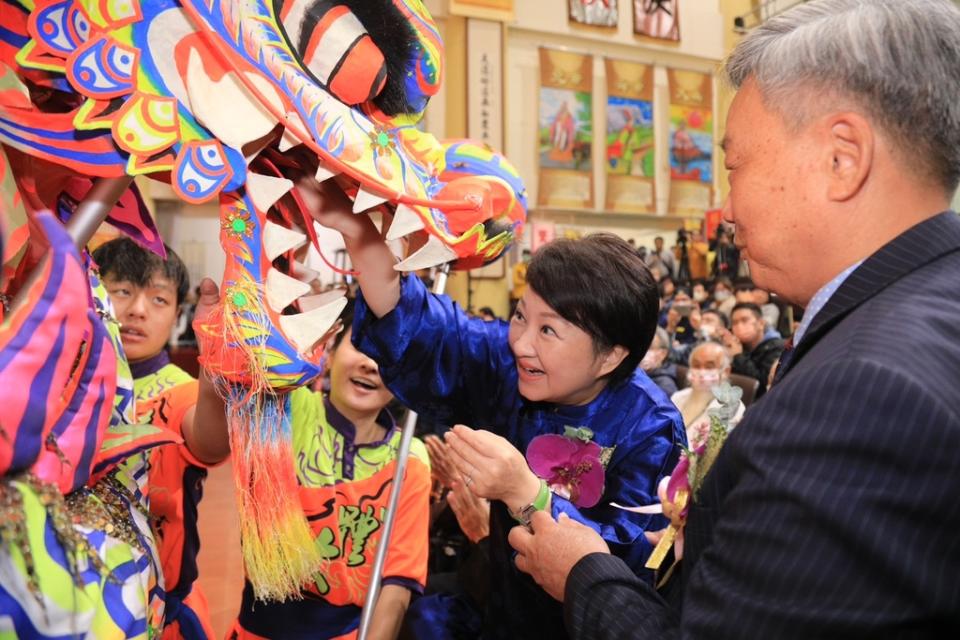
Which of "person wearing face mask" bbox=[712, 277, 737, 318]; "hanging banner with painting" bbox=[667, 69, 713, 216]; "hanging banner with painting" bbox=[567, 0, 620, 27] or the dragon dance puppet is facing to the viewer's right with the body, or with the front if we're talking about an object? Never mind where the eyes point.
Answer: the dragon dance puppet

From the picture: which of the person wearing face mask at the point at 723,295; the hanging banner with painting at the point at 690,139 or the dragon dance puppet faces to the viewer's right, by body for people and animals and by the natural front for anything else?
the dragon dance puppet

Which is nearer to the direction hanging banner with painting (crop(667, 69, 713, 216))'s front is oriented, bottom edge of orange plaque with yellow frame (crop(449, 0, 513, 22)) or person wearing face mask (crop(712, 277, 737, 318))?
the person wearing face mask

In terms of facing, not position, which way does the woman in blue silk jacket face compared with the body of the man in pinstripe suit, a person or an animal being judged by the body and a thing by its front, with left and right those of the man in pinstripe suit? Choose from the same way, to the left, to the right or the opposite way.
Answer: to the left

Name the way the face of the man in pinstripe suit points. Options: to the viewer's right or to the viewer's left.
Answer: to the viewer's left

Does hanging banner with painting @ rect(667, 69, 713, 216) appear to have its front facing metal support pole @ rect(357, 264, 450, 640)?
yes

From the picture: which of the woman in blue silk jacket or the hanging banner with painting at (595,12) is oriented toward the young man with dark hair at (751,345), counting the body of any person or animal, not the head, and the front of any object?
the hanging banner with painting

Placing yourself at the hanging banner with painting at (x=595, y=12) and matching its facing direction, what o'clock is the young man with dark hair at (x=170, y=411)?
The young man with dark hair is roughly at 12 o'clock from the hanging banner with painting.

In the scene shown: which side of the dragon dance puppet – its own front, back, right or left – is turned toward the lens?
right

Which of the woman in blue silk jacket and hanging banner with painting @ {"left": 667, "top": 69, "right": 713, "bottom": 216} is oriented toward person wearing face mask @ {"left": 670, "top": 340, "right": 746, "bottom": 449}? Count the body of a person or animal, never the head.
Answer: the hanging banner with painting

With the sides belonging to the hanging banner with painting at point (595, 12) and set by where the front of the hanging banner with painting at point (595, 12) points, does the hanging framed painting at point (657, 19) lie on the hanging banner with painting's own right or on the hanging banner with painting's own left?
on the hanging banner with painting's own left
